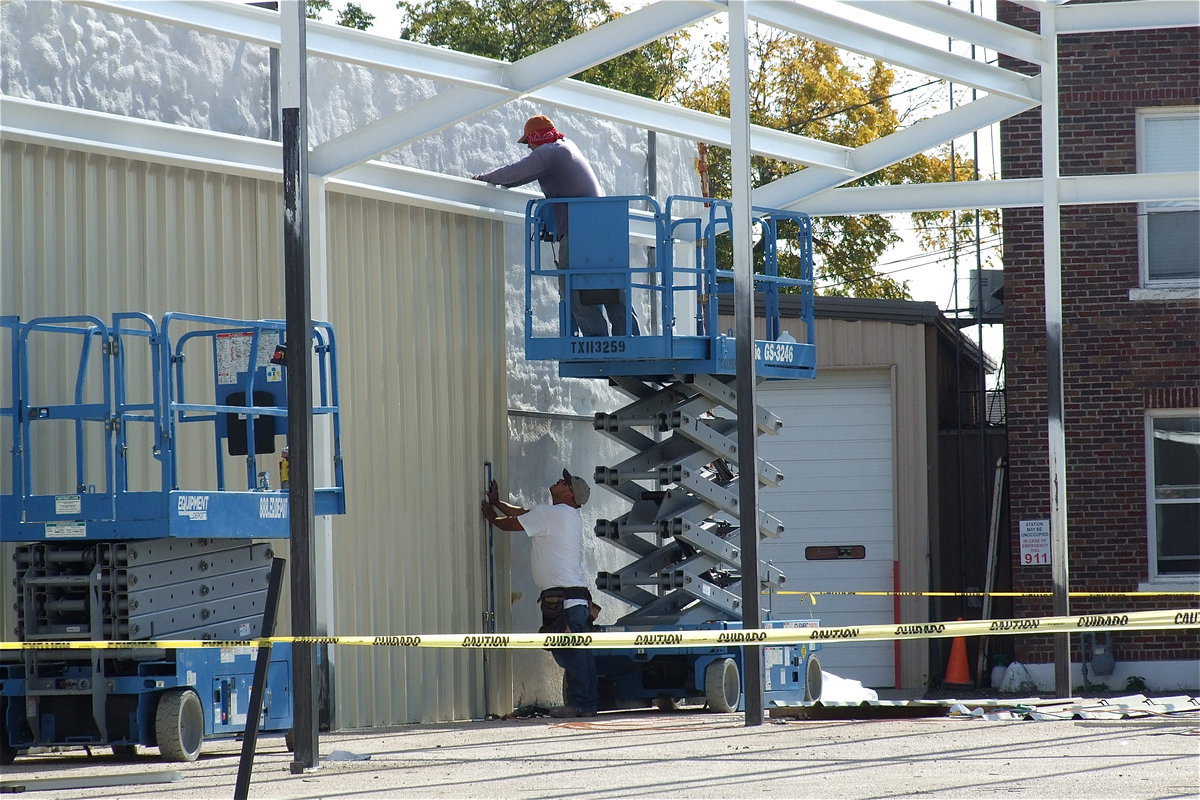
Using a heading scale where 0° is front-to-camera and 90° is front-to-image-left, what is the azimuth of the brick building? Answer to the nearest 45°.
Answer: approximately 0°

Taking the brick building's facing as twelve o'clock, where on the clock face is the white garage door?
The white garage door is roughly at 3 o'clock from the brick building.

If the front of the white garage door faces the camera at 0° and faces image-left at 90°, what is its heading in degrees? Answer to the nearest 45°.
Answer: approximately 0°

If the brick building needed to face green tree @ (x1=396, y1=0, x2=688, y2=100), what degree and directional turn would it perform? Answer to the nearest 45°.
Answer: approximately 135° to its right

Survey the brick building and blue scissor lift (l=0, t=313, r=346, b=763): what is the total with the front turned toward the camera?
1

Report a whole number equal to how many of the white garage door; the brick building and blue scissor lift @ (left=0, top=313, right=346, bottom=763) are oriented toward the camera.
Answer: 2

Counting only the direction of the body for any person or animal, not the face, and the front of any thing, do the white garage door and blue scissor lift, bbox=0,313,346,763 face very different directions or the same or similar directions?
very different directions

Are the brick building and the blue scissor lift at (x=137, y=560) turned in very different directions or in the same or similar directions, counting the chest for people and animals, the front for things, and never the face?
very different directions
